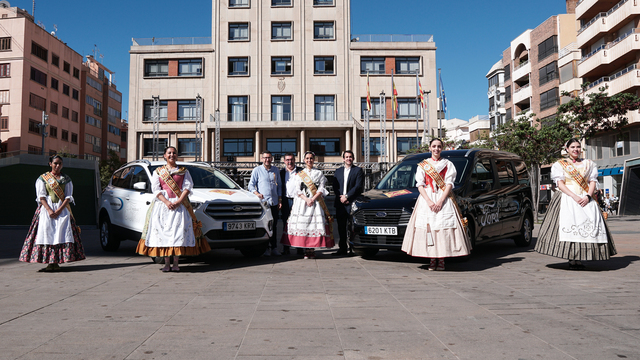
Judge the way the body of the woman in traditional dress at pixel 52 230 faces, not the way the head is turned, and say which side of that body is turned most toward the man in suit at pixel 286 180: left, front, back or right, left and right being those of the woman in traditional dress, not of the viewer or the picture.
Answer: left

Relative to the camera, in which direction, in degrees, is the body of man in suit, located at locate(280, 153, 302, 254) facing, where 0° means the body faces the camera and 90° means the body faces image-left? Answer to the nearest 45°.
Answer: approximately 0°

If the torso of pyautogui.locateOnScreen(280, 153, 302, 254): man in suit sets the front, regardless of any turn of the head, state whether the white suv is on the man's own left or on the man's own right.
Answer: on the man's own right

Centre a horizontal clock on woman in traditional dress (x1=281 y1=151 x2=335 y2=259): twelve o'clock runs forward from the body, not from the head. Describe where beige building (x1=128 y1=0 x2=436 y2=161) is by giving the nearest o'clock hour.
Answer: The beige building is roughly at 6 o'clock from the woman in traditional dress.

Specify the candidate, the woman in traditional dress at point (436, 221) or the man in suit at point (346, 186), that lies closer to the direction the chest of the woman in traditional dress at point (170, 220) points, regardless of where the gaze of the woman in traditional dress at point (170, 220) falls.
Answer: the woman in traditional dress

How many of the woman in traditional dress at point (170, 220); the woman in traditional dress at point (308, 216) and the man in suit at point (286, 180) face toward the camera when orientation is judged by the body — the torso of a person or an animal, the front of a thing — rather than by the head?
3

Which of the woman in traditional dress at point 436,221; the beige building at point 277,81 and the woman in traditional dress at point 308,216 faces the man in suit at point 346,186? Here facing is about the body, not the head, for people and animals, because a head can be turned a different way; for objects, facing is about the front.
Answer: the beige building

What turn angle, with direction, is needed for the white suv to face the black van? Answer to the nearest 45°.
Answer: approximately 45° to its left

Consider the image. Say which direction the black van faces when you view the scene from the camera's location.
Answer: facing the viewer and to the left of the viewer

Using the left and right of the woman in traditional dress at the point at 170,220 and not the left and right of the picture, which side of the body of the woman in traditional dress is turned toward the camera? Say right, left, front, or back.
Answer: front

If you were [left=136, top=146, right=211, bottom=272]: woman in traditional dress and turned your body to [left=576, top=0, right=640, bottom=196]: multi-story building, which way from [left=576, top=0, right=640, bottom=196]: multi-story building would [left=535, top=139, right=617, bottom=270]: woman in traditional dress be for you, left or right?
right

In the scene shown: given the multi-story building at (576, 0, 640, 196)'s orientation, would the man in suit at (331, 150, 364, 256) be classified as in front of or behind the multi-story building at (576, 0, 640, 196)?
in front

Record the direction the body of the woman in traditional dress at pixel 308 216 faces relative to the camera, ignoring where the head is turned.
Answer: toward the camera

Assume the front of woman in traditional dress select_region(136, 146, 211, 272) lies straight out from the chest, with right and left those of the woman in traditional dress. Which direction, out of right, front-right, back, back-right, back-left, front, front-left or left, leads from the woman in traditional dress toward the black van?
left
